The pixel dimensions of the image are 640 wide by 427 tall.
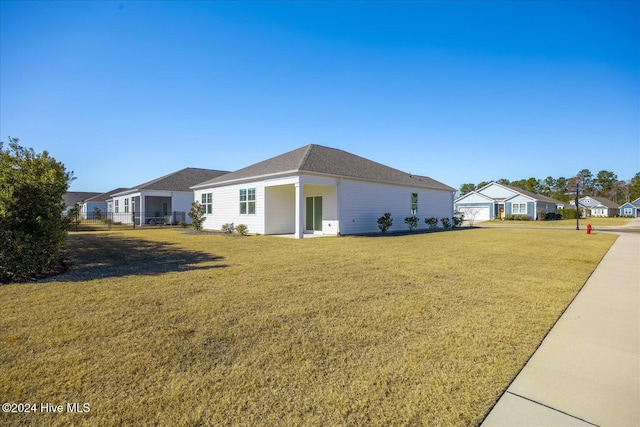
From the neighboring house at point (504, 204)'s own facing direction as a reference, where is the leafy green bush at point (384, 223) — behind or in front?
in front

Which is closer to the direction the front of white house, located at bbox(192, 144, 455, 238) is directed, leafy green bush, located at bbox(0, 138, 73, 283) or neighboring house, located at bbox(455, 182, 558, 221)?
the neighboring house

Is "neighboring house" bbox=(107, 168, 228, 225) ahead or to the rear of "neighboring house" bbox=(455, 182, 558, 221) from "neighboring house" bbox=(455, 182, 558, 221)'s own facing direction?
ahead

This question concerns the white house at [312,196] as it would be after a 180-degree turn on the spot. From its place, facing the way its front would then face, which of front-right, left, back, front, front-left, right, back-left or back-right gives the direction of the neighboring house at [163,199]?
right

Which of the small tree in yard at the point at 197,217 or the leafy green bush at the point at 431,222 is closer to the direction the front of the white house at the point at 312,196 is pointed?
the leafy green bush

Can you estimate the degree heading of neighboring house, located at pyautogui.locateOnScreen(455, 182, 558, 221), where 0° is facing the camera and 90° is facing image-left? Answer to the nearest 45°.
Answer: approximately 45°

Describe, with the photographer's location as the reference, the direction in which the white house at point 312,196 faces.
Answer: facing away from the viewer and to the right of the viewer

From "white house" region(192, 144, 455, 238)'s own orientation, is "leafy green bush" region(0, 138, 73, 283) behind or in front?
behind

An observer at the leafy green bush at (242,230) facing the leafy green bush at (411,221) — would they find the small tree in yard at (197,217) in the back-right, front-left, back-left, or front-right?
back-left

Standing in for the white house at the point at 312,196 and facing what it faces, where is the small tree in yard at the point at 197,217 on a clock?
The small tree in yard is roughly at 8 o'clock from the white house.
